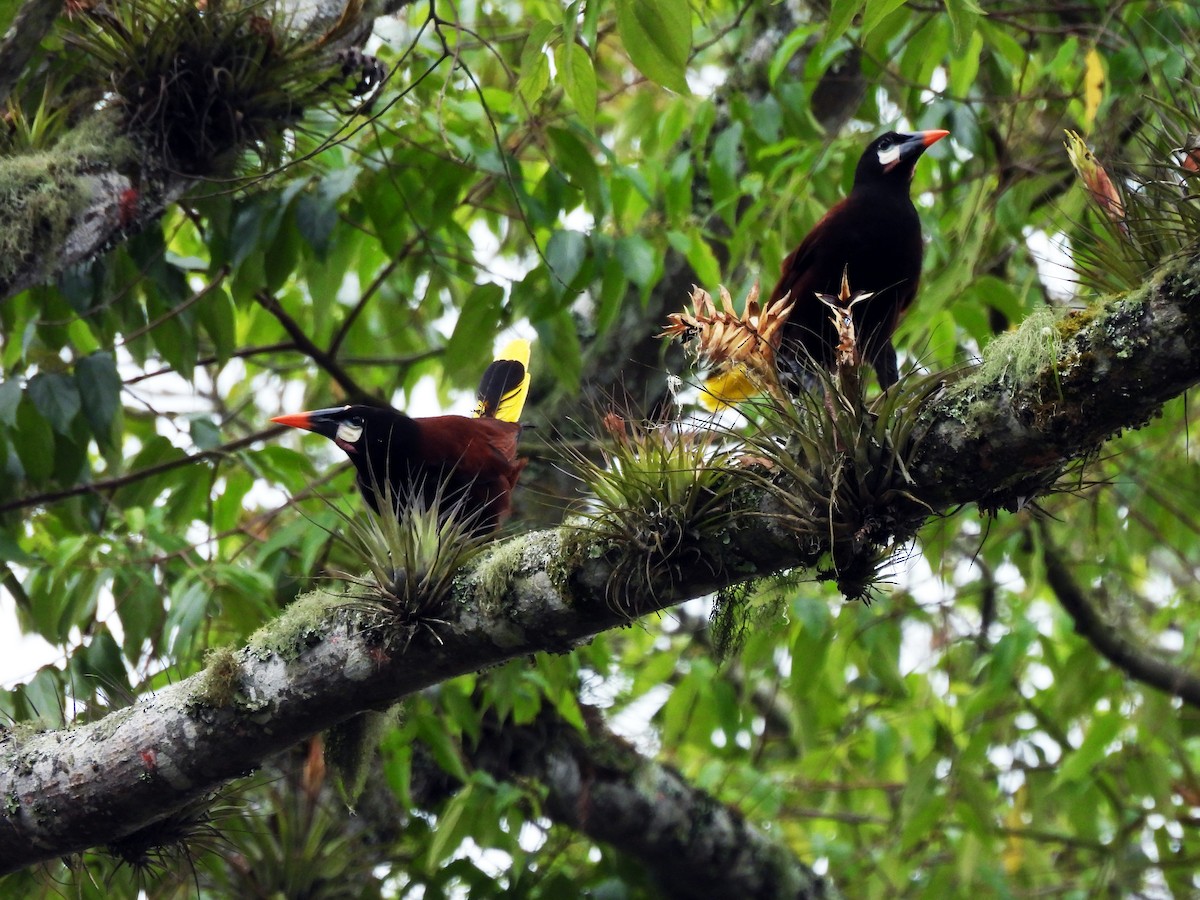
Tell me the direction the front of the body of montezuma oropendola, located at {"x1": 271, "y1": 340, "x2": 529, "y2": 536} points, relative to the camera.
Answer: to the viewer's left

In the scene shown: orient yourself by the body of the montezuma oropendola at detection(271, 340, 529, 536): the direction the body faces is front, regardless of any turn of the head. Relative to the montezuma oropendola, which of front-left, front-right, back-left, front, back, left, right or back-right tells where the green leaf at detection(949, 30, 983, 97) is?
back

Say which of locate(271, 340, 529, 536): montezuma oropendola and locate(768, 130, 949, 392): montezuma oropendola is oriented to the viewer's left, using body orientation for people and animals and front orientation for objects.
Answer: locate(271, 340, 529, 536): montezuma oropendola

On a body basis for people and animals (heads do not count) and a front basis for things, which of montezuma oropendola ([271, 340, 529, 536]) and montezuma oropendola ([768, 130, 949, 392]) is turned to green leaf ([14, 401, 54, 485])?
montezuma oropendola ([271, 340, 529, 536])

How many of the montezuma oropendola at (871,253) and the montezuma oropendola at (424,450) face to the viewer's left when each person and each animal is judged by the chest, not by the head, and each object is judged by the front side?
1

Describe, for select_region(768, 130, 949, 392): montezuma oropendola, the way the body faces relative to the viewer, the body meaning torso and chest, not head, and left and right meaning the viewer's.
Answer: facing the viewer and to the right of the viewer

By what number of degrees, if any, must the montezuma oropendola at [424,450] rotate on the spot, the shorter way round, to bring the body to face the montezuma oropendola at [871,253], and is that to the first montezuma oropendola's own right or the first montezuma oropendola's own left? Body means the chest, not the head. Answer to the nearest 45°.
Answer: approximately 180°

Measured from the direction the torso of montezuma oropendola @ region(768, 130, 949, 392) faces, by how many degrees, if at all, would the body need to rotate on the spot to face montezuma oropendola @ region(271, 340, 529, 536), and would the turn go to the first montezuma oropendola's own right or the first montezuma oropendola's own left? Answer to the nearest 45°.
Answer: approximately 135° to the first montezuma oropendola's own right
